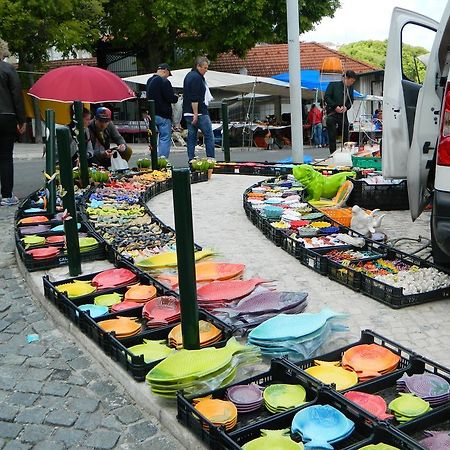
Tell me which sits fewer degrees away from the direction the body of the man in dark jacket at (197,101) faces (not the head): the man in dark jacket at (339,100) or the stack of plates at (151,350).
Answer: the man in dark jacket

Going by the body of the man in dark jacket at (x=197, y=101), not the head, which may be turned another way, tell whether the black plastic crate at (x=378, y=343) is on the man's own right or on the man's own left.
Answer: on the man's own right

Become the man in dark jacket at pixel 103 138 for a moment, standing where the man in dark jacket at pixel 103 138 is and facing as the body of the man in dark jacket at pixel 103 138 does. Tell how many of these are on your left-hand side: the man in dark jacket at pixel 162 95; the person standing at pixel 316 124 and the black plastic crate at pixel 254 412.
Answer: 2

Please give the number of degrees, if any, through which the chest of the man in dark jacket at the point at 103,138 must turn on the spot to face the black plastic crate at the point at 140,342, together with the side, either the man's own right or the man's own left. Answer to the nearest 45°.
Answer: approximately 45° to the man's own right
